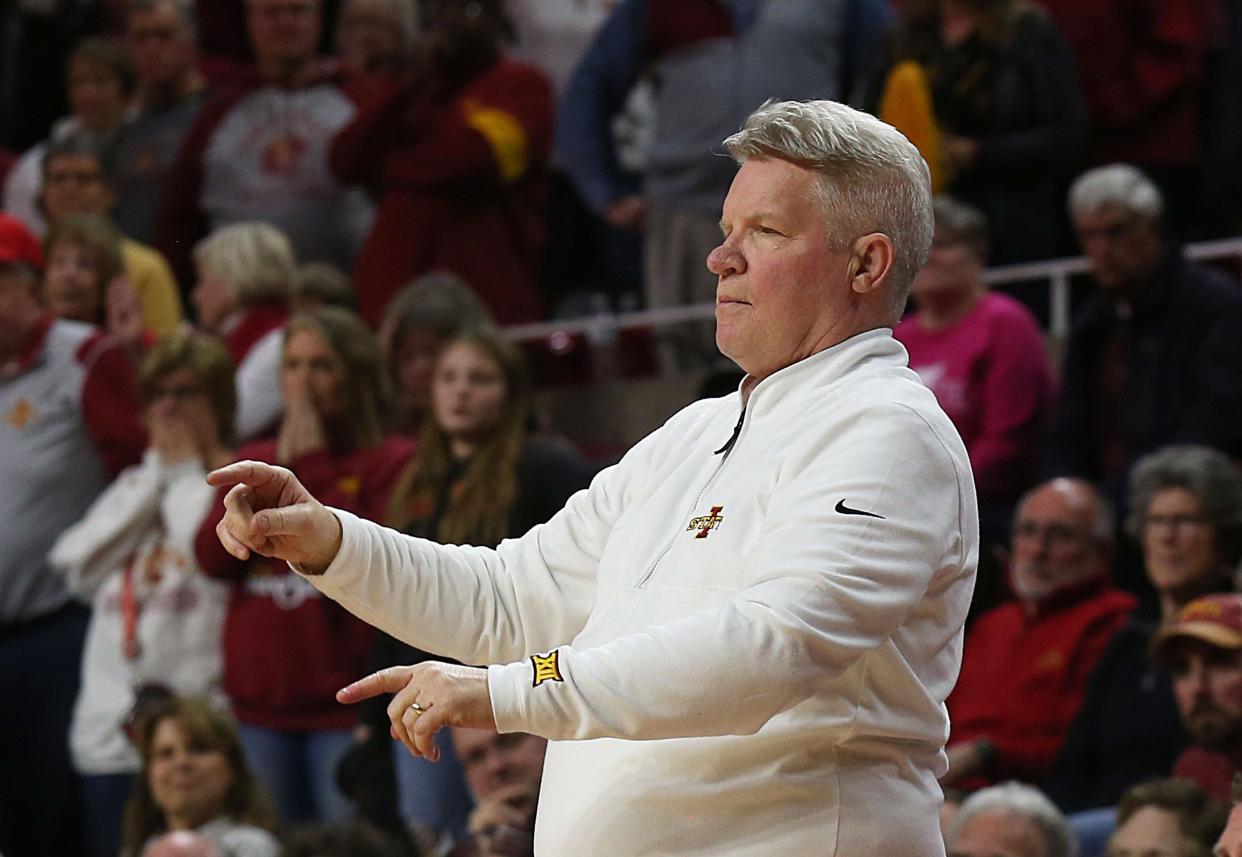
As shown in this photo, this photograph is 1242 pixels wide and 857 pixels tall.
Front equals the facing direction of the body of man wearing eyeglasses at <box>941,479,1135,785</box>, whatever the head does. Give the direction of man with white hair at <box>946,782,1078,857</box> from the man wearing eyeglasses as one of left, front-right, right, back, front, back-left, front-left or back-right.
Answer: front-left

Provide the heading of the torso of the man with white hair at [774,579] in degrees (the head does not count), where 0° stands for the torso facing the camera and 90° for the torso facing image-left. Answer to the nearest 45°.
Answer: approximately 45°

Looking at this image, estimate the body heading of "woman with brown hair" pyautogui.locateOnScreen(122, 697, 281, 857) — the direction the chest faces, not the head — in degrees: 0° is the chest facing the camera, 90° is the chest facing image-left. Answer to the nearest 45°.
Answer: approximately 0°

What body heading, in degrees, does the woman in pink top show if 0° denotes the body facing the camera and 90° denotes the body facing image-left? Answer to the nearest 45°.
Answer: approximately 45°

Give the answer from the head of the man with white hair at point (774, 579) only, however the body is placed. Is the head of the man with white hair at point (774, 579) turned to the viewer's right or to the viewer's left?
to the viewer's left
